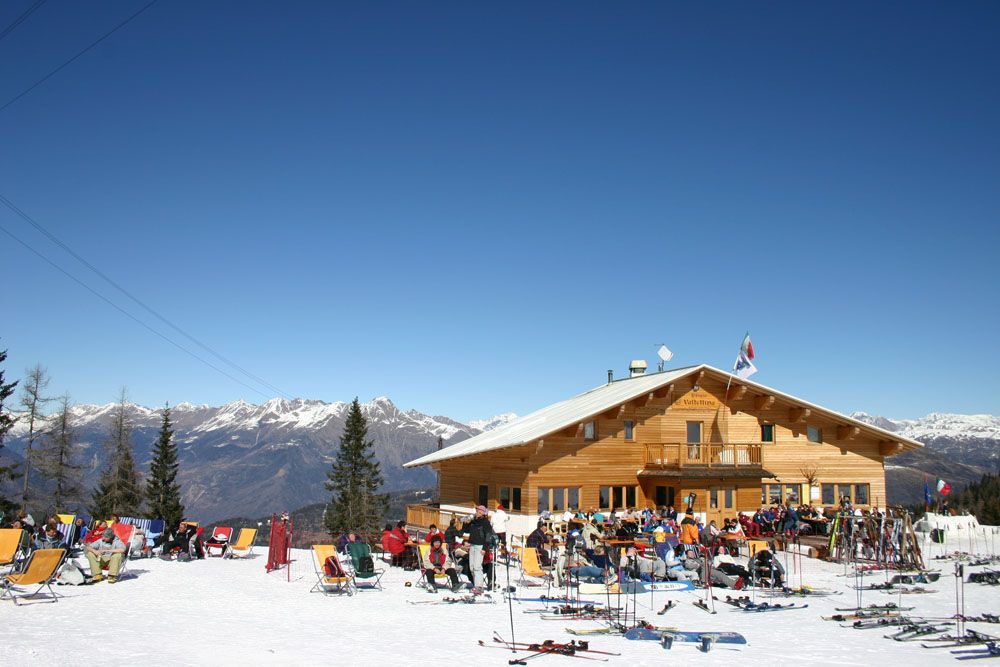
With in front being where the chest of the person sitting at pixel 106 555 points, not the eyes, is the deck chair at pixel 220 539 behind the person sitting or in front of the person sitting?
behind

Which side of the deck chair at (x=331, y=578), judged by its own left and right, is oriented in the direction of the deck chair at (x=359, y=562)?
left

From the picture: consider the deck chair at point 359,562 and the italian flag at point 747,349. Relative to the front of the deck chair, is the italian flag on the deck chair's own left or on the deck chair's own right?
on the deck chair's own left

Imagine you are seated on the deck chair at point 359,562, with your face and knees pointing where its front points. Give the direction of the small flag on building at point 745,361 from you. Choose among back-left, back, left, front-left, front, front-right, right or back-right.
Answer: left

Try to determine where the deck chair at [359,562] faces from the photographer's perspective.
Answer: facing the viewer and to the right of the viewer

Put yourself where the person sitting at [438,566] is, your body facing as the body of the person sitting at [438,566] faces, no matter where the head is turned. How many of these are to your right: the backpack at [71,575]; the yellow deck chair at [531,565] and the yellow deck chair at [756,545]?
1

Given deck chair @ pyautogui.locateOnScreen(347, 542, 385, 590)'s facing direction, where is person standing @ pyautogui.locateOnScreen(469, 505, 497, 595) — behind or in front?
in front

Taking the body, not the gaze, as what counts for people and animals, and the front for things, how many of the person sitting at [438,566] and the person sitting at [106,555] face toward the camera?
2

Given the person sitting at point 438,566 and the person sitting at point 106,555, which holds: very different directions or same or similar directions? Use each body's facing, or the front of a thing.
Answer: same or similar directions

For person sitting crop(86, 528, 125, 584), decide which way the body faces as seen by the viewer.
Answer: toward the camera
